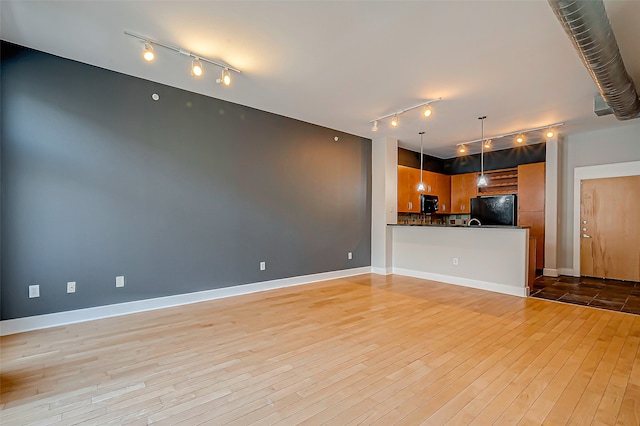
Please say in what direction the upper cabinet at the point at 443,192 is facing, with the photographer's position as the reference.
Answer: facing the viewer and to the right of the viewer

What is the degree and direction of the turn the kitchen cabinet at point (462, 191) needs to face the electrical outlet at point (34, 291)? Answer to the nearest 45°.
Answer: approximately 45° to its right

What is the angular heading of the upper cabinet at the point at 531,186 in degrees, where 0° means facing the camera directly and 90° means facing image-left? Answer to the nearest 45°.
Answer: approximately 0°

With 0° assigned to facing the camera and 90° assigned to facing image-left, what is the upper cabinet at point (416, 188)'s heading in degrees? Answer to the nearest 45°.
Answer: approximately 315°

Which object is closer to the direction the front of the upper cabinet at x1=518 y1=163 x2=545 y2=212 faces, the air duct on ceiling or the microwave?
the air duct on ceiling

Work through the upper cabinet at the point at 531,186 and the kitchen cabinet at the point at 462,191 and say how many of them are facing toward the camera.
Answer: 2

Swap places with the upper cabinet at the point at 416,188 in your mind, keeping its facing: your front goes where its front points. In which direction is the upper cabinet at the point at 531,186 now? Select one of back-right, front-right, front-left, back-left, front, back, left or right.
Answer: front-left

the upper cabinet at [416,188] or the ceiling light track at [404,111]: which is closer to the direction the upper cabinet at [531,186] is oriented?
the ceiling light track

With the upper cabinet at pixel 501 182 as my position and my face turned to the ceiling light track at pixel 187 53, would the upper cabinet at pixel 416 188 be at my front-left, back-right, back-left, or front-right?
front-right

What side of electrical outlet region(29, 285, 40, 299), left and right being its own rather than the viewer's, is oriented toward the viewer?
front

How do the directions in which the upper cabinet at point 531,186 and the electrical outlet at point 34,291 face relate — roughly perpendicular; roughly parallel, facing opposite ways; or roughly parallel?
roughly perpendicular
